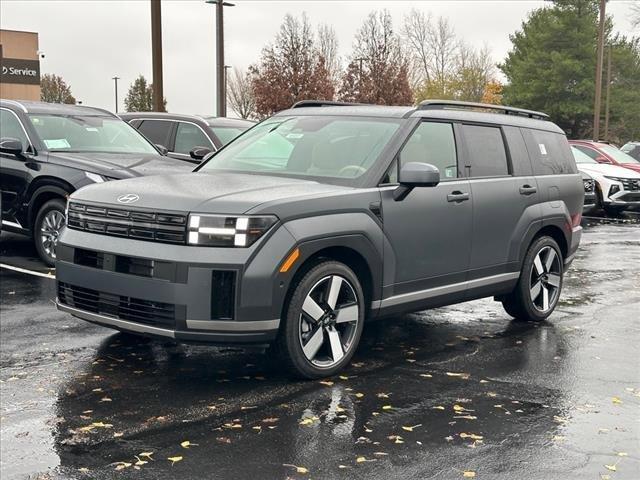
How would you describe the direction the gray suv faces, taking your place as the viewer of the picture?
facing the viewer and to the left of the viewer

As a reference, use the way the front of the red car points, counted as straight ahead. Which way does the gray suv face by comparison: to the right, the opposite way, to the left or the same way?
to the right

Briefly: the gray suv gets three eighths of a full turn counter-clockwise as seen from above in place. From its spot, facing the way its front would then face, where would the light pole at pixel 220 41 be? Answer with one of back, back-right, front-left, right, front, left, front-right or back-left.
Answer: left

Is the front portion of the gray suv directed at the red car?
no

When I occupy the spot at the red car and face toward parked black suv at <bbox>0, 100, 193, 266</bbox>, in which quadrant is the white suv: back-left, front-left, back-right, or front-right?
front-left

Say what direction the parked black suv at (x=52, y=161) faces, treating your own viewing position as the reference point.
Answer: facing the viewer and to the right of the viewer

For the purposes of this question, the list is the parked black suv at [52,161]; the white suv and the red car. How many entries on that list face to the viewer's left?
0

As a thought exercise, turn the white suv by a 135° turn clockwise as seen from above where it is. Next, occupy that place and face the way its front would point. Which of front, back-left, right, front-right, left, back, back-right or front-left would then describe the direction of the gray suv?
left

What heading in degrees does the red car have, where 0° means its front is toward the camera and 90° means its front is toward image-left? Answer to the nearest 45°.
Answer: approximately 315°

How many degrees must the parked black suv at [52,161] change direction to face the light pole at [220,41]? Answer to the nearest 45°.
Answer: approximately 135° to its left

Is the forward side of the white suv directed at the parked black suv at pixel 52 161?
no

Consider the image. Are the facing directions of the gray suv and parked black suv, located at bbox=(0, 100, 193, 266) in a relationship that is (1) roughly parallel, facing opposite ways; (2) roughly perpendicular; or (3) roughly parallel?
roughly perpendicular

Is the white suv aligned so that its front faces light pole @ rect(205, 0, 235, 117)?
no

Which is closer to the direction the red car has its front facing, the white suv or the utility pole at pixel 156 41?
the white suv

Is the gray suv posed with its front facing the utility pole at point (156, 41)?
no

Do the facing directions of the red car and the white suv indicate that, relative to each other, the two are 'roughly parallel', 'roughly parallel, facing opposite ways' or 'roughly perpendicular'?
roughly parallel

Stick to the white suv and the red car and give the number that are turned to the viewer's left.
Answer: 0

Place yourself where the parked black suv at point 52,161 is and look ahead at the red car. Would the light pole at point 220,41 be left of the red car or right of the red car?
left

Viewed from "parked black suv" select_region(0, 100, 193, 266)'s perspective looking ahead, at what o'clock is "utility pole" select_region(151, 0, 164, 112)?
The utility pole is roughly at 8 o'clock from the parked black suv.
